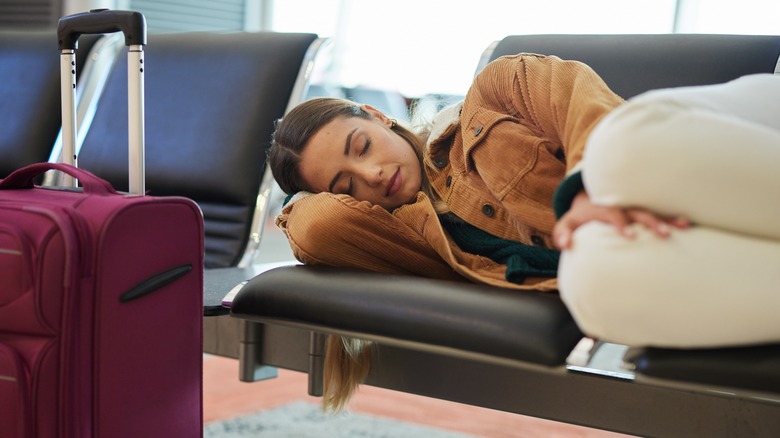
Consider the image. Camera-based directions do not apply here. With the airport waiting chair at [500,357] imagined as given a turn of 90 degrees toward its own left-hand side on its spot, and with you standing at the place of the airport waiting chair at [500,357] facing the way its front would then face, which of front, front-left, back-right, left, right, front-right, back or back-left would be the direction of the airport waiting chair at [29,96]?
back

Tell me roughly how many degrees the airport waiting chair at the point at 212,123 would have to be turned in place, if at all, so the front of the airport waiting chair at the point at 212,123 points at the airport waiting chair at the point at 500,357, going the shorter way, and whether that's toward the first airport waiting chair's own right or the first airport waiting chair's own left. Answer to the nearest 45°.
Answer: approximately 45° to the first airport waiting chair's own left

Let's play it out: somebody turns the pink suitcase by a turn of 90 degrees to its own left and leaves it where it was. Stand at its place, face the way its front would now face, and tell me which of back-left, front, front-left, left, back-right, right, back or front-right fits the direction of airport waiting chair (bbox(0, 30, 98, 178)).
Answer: back-left

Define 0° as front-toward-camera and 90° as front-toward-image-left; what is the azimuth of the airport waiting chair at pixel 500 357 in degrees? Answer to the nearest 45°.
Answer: approximately 45°
